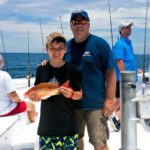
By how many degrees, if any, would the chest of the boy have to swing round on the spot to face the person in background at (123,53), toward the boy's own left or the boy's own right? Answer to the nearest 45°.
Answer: approximately 135° to the boy's own left

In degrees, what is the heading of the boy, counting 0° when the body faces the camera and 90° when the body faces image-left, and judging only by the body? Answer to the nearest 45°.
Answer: approximately 0°

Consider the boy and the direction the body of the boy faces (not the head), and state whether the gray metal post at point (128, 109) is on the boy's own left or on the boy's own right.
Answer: on the boy's own left

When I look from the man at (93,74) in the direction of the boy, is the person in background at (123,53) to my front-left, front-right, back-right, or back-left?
back-right
